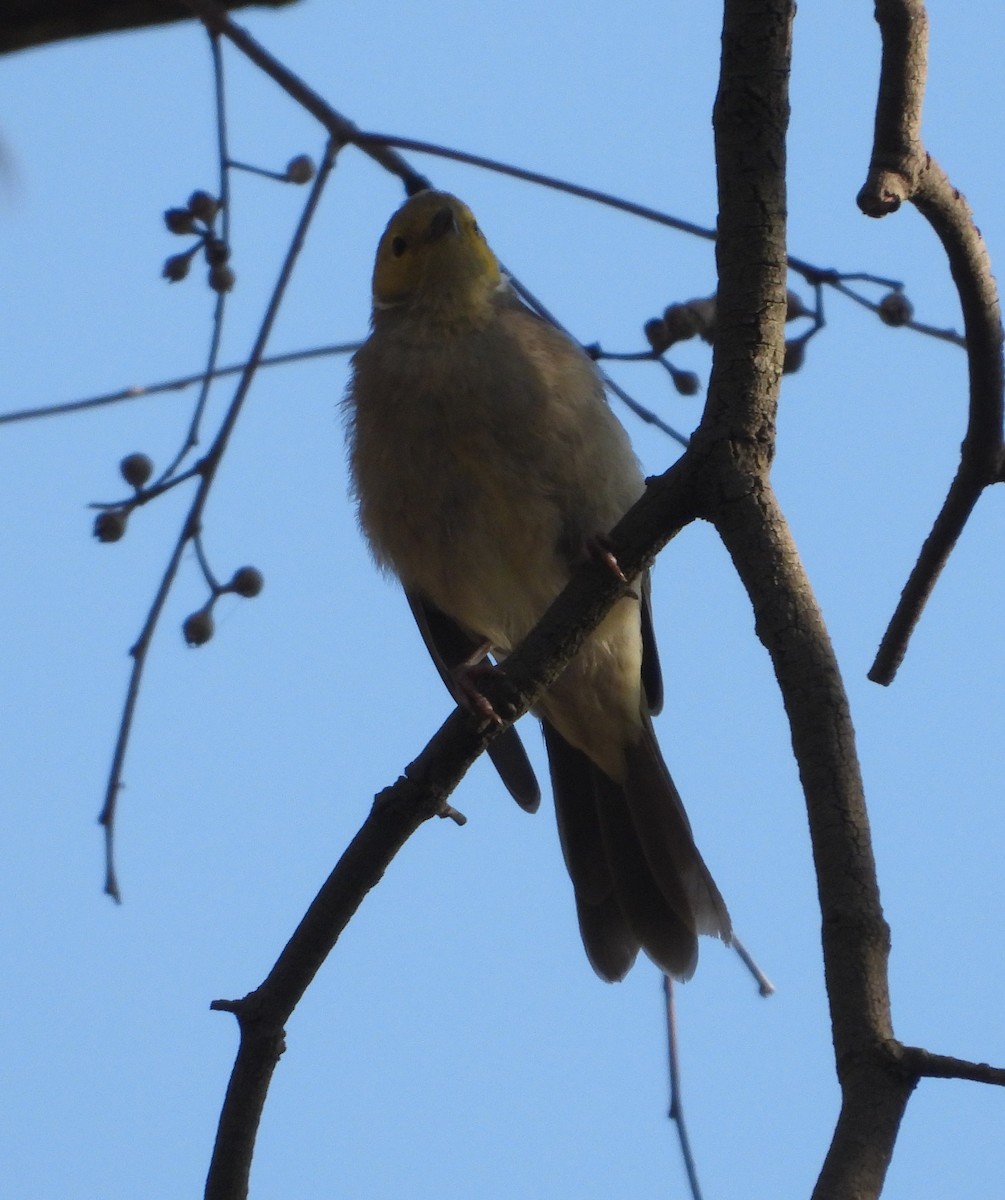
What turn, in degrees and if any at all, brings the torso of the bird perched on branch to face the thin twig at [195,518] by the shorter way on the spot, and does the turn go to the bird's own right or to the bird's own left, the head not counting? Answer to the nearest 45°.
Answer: approximately 45° to the bird's own right

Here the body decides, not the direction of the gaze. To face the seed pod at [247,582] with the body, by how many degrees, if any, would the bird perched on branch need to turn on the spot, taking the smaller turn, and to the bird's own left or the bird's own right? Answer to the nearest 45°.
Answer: approximately 45° to the bird's own right

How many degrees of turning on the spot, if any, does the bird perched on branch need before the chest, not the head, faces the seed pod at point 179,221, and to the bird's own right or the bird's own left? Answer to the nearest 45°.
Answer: approximately 45° to the bird's own right

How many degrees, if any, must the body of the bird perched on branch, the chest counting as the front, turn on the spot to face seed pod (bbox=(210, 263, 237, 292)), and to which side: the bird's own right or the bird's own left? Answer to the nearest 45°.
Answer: approximately 45° to the bird's own right

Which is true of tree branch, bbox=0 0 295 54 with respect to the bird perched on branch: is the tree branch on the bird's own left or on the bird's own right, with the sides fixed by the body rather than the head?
on the bird's own right

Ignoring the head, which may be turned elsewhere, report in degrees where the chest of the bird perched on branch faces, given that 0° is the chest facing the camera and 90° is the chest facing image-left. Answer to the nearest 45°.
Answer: approximately 0°
